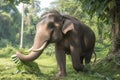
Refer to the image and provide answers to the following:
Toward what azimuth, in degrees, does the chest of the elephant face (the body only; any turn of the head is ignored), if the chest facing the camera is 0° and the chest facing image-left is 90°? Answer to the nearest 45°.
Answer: approximately 45°

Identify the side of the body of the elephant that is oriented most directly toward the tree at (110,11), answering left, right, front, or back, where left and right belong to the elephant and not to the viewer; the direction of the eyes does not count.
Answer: back
